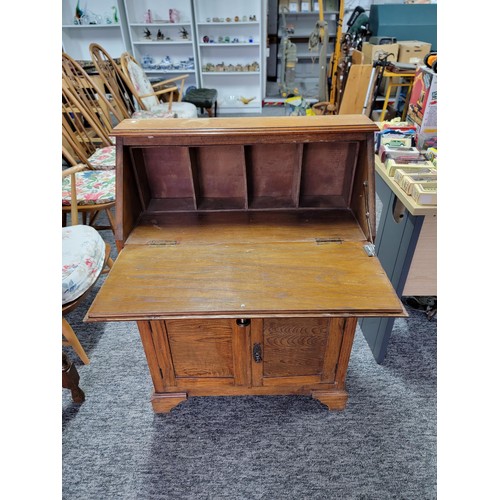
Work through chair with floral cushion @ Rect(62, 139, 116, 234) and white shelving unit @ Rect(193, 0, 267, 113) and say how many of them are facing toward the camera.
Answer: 1

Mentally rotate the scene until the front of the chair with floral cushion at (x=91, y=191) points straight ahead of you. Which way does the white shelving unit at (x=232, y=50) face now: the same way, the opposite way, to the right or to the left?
to the right

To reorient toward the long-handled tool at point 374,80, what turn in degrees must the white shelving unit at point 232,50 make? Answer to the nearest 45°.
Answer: approximately 45° to its left

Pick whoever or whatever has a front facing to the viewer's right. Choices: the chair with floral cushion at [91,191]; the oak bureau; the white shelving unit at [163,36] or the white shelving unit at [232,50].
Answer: the chair with floral cushion

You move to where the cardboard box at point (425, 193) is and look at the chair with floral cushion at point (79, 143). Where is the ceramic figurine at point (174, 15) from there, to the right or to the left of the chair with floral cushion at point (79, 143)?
right

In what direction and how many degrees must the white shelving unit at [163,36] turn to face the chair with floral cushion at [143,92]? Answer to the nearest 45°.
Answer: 0° — it already faces it

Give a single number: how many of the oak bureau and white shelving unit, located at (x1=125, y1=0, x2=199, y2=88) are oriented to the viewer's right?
0

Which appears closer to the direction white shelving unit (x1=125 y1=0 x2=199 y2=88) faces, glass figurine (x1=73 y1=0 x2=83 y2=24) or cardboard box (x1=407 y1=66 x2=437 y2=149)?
the cardboard box

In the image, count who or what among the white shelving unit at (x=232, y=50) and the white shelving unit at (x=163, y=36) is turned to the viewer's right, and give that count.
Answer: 0

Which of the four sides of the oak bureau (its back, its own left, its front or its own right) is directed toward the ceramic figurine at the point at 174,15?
back

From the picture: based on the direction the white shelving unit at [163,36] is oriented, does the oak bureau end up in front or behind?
in front

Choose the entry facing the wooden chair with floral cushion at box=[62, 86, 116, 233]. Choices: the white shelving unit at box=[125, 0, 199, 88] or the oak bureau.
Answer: the white shelving unit

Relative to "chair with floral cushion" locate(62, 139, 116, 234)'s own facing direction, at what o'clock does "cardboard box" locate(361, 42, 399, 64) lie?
The cardboard box is roughly at 11 o'clock from the chair with floral cushion.

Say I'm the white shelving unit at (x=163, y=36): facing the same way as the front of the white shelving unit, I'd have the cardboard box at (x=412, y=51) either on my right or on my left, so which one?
on my left

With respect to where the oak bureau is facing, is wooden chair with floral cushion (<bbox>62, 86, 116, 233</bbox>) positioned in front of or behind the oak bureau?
behind

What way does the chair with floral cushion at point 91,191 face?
to the viewer's right

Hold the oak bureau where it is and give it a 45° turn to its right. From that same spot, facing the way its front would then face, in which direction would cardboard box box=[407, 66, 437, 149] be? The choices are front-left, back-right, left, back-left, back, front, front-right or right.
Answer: back
